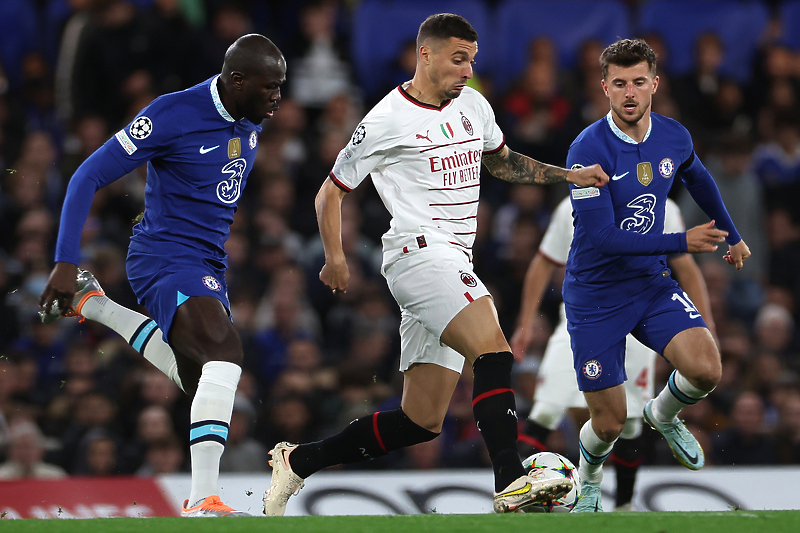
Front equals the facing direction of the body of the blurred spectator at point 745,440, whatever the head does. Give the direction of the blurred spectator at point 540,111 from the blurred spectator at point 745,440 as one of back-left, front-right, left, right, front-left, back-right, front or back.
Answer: back-right

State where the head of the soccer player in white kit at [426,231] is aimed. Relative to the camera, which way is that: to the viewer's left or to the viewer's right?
to the viewer's right

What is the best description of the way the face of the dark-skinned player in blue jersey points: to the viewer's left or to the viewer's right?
to the viewer's right

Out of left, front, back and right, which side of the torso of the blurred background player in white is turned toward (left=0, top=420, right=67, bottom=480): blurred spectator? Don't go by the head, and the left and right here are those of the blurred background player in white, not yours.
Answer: back

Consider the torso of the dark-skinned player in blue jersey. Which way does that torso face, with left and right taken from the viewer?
facing the viewer and to the right of the viewer

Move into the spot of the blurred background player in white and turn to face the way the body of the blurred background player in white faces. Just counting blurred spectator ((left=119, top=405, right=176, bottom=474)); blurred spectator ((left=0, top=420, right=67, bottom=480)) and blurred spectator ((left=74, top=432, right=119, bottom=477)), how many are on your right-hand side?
3

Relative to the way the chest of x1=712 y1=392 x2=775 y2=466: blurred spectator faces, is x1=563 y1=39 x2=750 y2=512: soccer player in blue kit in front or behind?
in front

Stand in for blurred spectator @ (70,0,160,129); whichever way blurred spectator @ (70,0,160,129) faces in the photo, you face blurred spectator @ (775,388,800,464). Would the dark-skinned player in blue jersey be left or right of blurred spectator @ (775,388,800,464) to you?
right

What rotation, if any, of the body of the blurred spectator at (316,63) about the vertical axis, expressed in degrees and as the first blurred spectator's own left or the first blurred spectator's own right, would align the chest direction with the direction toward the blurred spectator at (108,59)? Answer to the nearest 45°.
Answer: approximately 45° to the first blurred spectator's own right

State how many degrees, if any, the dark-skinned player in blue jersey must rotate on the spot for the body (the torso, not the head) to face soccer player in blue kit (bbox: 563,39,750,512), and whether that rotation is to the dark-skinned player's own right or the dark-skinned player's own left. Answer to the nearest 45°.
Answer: approximately 45° to the dark-skinned player's own left

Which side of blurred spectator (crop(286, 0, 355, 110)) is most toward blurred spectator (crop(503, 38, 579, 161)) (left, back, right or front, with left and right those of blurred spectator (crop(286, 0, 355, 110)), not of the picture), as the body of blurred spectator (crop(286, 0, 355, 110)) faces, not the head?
left

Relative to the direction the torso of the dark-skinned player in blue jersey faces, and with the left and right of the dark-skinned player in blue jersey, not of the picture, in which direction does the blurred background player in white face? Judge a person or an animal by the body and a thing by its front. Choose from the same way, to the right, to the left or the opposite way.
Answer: to the right

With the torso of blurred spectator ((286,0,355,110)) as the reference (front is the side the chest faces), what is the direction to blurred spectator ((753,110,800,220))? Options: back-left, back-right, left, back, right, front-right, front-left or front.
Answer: left

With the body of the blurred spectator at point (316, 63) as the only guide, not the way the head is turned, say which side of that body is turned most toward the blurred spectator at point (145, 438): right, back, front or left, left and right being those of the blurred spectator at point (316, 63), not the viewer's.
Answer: front

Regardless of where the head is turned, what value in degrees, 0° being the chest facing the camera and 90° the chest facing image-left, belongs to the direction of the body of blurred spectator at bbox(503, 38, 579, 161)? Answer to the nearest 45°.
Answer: approximately 0°
